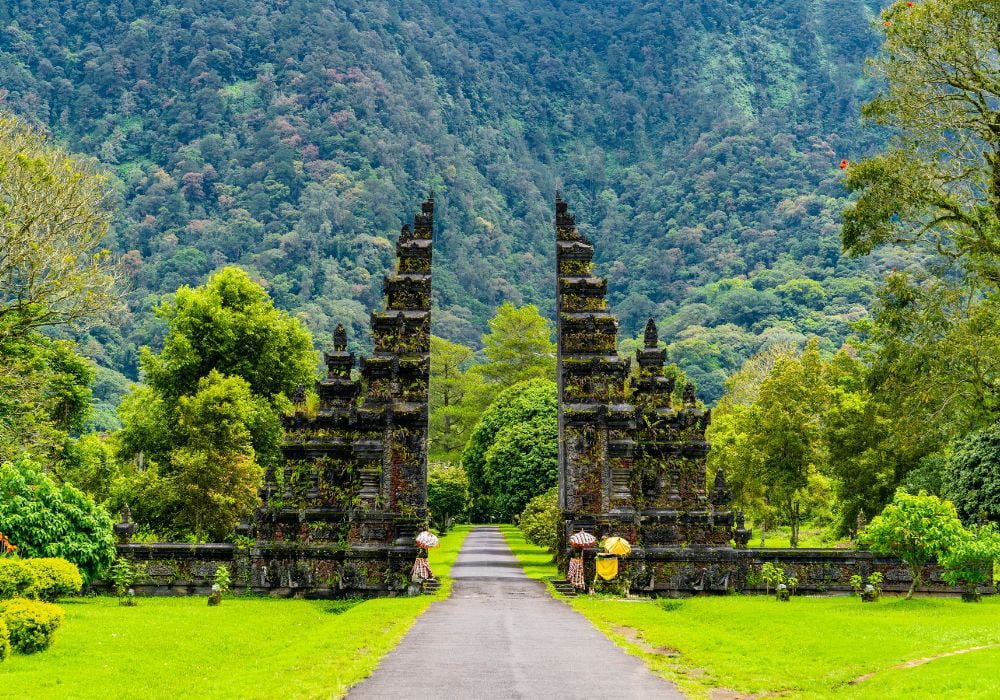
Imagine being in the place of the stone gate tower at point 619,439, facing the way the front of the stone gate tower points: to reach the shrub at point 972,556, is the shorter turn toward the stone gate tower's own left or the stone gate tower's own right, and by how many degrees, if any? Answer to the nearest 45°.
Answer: approximately 45° to the stone gate tower's own left

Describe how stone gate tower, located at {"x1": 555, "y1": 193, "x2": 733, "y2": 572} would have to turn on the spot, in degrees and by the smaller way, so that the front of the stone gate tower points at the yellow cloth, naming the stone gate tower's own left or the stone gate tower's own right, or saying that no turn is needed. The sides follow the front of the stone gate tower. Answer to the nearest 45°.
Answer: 0° — it already faces it

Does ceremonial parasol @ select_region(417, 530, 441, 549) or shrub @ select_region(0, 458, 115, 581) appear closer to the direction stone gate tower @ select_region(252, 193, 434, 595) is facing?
the ceremonial parasol

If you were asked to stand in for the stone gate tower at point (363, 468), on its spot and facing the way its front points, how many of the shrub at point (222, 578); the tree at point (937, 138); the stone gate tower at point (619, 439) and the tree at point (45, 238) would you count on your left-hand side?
2

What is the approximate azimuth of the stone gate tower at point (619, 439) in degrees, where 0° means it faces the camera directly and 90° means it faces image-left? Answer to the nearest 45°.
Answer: approximately 0°

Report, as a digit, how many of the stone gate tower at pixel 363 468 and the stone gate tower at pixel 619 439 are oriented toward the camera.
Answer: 2

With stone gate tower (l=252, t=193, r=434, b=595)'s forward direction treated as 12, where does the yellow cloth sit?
The yellow cloth is roughly at 10 o'clock from the stone gate tower.

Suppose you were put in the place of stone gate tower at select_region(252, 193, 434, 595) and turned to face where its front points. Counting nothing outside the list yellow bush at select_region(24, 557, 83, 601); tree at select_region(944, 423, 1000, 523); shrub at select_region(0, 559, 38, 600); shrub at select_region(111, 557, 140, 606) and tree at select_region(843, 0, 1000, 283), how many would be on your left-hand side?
2

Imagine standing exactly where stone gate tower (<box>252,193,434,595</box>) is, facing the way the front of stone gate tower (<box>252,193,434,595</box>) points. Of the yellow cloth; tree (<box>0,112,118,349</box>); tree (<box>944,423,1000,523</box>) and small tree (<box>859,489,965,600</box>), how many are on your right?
1

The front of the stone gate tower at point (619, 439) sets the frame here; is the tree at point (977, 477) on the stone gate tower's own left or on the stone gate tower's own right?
on the stone gate tower's own left

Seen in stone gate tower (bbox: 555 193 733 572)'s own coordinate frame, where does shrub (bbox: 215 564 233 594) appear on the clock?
The shrub is roughly at 2 o'clock from the stone gate tower.

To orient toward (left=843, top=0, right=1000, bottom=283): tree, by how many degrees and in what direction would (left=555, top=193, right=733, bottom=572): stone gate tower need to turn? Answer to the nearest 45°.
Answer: approximately 90° to its left

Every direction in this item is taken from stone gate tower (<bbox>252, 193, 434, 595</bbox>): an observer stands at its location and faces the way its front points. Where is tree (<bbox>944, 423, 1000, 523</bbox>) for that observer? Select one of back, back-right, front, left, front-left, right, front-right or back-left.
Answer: left

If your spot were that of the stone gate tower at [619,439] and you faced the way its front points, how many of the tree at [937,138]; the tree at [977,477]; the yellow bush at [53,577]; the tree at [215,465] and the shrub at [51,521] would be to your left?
2
